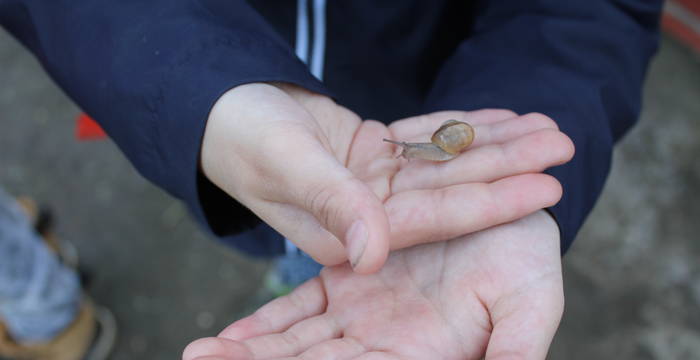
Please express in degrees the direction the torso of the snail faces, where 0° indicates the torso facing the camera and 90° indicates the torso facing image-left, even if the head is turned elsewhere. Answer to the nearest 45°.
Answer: approximately 90°

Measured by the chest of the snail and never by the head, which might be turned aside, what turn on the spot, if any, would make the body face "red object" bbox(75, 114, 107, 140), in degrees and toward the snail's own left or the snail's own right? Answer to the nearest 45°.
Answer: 0° — it already faces it
